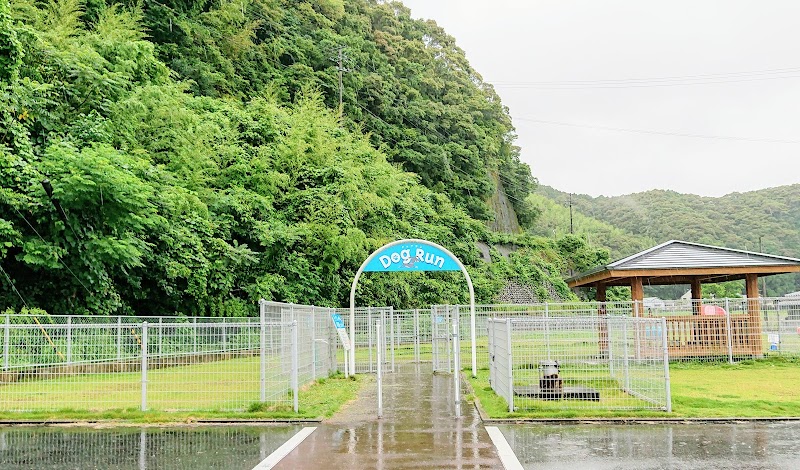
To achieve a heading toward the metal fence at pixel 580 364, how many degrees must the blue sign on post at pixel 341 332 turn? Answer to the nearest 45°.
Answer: approximately 45° to its left

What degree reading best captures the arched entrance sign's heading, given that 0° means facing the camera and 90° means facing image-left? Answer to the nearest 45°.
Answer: approximately 0°

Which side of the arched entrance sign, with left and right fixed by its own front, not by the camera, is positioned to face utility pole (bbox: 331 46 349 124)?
back

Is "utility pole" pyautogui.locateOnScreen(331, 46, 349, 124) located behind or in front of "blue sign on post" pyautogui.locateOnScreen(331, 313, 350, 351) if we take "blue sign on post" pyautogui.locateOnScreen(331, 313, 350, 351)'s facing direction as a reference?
behind

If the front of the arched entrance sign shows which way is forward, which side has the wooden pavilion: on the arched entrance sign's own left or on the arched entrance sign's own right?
on the arched entrance sign's own left
